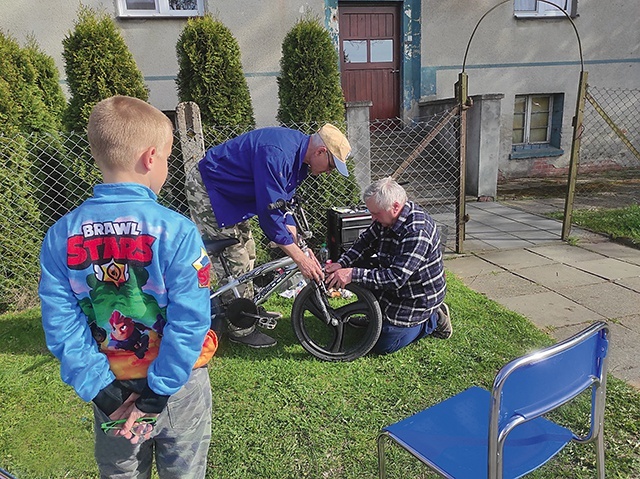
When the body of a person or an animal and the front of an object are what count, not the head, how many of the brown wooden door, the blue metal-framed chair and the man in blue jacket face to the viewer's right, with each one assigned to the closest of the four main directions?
1

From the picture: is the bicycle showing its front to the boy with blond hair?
no

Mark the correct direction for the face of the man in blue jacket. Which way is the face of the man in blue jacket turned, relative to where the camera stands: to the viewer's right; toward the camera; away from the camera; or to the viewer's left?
to the viewer's right

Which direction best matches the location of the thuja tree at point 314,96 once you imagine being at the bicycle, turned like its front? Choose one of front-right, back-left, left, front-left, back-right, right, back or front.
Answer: left

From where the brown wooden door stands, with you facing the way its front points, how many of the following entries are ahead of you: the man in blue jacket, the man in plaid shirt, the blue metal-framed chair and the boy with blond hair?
4

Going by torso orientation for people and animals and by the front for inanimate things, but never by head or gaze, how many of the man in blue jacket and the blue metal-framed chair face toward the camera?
0

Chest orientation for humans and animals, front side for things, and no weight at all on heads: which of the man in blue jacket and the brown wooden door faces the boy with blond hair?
the brown wooden door

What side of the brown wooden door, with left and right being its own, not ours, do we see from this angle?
front

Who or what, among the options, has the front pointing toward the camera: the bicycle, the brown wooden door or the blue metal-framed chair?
the brown wooden door

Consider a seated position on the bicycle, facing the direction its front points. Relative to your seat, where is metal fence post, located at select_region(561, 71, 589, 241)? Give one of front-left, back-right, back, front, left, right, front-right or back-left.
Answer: front-left

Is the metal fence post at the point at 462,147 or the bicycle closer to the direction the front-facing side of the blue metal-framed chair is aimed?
the bicycle

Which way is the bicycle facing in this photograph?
to the viewer's right

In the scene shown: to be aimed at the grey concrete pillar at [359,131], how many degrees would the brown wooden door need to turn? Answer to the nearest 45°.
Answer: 0° — it already faces it

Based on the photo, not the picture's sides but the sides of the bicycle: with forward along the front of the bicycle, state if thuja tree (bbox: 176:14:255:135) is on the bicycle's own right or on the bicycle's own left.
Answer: on the bicycle's own left

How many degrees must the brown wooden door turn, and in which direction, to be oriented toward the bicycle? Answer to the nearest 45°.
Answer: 0° — it already faces it

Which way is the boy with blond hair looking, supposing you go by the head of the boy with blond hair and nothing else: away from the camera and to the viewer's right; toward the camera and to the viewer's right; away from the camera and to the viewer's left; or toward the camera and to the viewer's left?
away from the camera and to the viewer's right

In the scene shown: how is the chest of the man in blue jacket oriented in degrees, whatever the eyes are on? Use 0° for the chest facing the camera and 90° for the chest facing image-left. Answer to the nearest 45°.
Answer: approximately 270°
